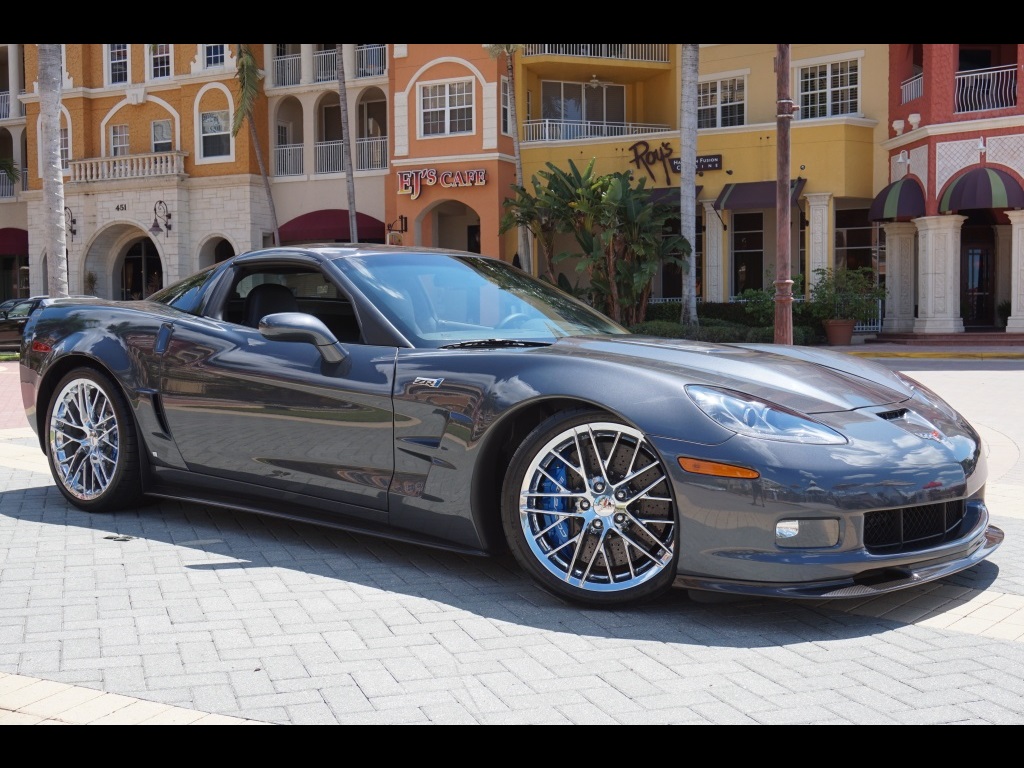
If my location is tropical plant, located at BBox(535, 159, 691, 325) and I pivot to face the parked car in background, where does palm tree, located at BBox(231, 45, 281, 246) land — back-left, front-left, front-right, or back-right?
front-right

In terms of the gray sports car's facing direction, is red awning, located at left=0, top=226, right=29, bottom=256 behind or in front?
behind

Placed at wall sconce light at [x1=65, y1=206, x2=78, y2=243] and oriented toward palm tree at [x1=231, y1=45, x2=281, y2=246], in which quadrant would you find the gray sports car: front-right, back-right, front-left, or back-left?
front-right

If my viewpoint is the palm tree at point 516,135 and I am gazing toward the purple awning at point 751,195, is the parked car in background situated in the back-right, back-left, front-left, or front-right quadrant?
back-right

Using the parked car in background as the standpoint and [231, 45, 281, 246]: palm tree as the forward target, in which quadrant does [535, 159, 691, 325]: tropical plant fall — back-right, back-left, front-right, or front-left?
front-right

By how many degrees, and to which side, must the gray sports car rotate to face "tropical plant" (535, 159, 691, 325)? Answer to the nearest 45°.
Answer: approximately 135° to its left

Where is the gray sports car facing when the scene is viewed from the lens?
facing the viewer and to the right of the viewer

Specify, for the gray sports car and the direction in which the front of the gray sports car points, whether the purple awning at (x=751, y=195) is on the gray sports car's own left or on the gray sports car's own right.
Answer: on the gray sports car's own left
